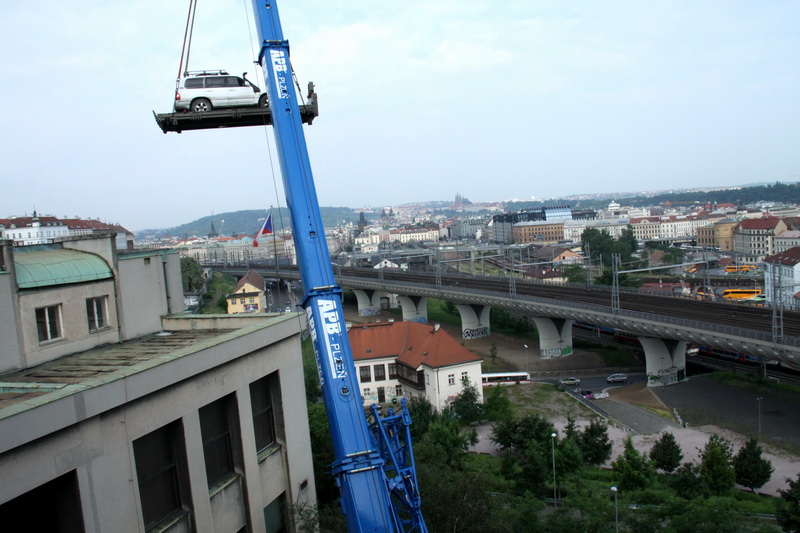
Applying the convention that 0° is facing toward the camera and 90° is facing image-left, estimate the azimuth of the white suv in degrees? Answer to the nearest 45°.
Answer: approximately 270°

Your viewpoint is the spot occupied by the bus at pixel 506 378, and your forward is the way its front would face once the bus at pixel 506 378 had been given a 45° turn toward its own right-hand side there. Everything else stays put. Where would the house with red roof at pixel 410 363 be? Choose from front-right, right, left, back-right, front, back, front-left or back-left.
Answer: right

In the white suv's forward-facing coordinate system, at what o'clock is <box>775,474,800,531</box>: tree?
The tree is roughly at 12 o'clock from the white suv.

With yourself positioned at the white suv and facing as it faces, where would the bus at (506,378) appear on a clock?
The bus is roughly at 10 o'clock from the white suv.

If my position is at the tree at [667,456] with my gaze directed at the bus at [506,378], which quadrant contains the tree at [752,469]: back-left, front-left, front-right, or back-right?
back-right

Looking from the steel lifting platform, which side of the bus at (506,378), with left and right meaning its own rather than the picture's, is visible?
right
